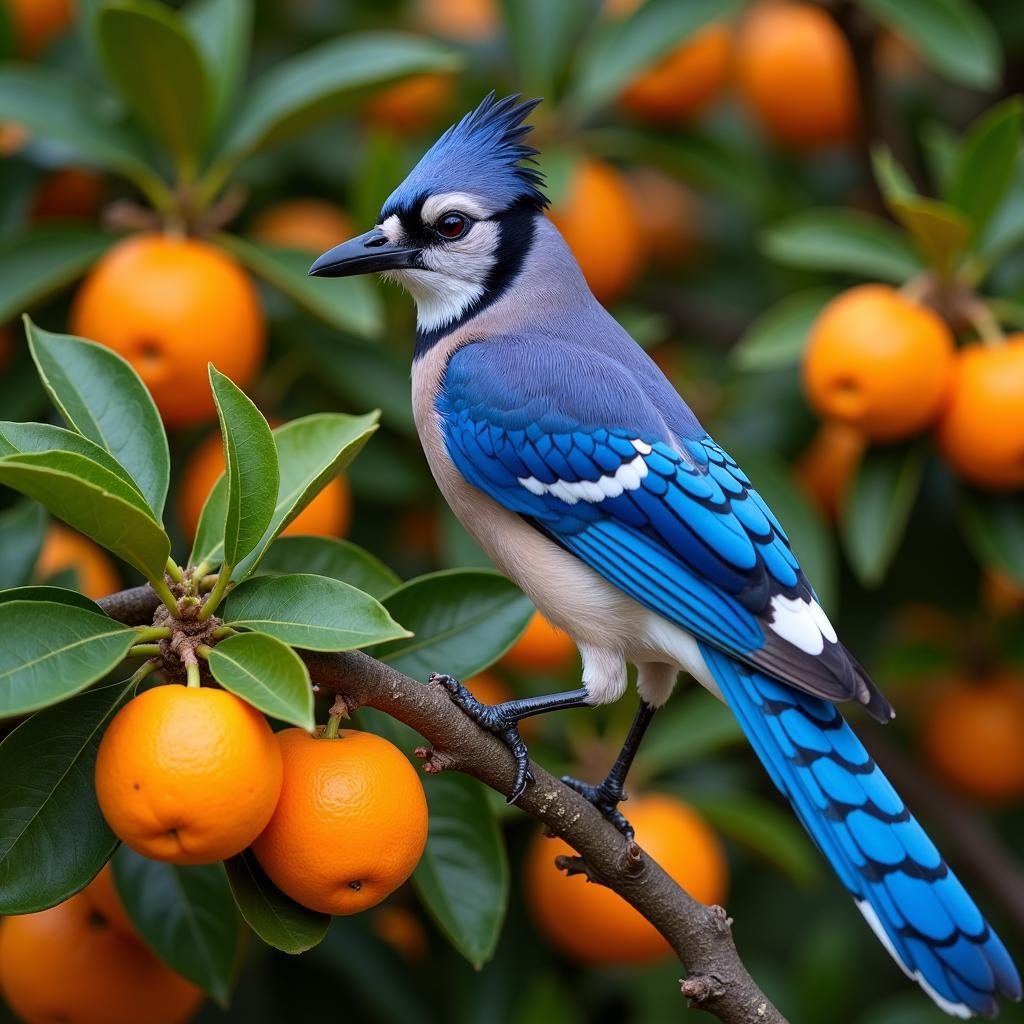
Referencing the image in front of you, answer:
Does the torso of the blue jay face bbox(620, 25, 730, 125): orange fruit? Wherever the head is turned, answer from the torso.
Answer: no

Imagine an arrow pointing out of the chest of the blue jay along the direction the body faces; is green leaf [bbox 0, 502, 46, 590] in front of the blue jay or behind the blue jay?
in front

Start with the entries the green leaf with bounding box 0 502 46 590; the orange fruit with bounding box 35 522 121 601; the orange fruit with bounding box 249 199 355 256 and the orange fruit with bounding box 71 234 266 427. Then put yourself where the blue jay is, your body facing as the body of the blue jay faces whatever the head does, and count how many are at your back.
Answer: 0

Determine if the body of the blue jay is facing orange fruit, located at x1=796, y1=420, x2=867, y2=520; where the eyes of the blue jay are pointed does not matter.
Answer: no

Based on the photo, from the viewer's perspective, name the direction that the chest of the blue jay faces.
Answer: to the viewer's left

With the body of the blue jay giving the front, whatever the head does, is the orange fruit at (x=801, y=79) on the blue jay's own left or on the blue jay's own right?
on the blue jay's own right

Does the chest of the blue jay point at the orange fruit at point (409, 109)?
no
